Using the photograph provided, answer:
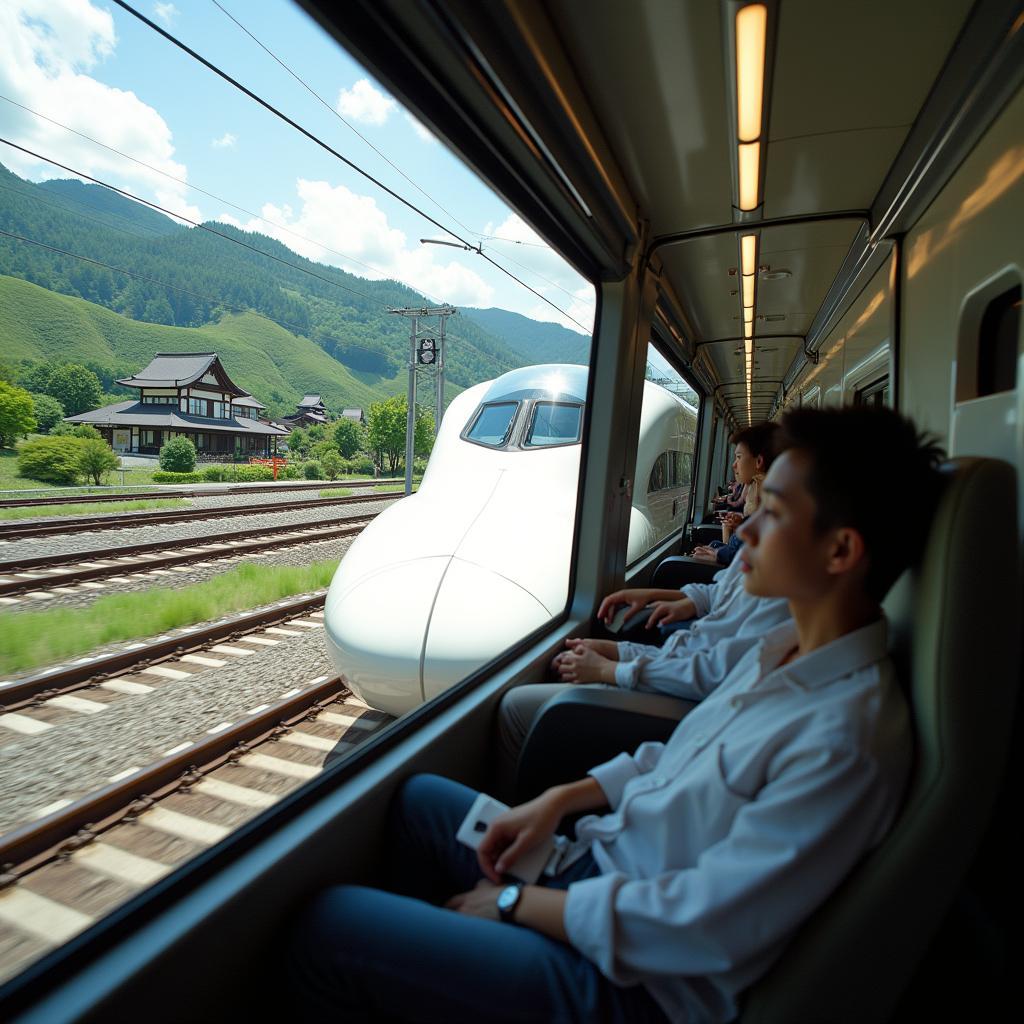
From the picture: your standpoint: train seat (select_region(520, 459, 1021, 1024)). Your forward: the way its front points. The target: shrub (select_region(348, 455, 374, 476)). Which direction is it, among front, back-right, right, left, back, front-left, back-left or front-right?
front-right

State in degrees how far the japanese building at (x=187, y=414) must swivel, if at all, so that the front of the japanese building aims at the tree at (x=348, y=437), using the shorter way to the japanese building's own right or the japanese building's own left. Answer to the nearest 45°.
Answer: approximately 90° to the japanese building's own left

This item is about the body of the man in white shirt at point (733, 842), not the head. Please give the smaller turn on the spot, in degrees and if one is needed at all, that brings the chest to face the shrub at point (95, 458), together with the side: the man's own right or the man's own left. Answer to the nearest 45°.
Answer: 0° — they already face it

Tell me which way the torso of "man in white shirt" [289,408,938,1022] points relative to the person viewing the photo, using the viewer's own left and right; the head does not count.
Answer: facing to the left of the viewer

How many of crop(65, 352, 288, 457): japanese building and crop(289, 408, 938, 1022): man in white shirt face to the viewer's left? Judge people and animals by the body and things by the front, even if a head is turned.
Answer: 1

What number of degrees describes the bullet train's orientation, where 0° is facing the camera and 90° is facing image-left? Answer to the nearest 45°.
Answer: approximately 45°

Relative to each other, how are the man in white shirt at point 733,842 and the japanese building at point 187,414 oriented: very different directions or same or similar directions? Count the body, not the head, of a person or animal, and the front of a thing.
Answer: very different directions

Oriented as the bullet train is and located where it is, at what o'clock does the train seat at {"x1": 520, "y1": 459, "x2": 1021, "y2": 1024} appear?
The train seat is roughly at 10 o'clock from the bullet train.

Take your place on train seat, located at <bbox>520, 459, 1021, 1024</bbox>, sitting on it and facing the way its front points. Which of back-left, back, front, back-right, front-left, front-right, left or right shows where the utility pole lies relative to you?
front-right

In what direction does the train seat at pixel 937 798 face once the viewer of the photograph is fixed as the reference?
facing to the left of the viewer
